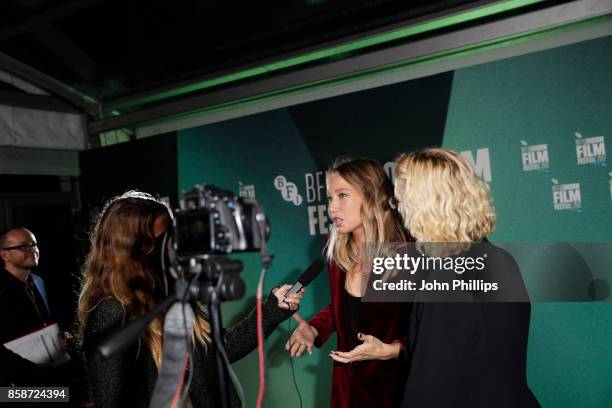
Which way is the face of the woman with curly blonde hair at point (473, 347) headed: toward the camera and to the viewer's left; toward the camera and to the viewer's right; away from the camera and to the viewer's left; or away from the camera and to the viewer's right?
away from the camera and to the viewer's left

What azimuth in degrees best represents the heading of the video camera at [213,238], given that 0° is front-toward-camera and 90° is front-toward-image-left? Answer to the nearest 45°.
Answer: approximately 225°

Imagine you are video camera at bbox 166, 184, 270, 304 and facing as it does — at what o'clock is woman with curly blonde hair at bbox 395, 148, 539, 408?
The woman with curly blonde hair is roughly at 1 o'clock from the video camera.

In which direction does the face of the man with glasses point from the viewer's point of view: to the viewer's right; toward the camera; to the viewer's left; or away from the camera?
to the viewer's right

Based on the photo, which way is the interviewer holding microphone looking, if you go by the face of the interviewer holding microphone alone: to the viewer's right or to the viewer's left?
to the viewer's right
